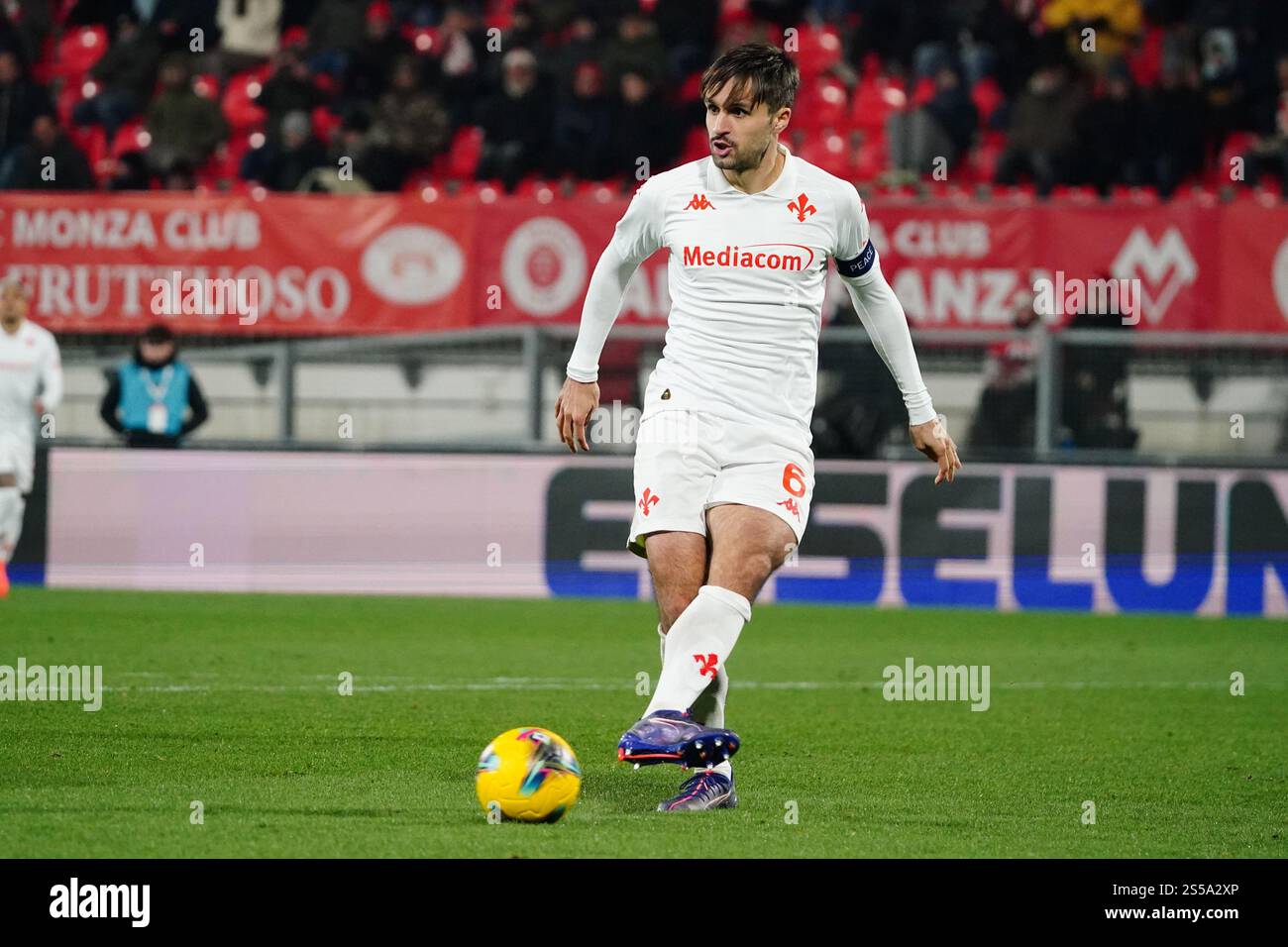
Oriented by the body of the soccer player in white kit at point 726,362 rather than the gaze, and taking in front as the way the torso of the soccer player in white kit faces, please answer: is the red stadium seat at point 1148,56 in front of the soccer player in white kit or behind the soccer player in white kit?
behind

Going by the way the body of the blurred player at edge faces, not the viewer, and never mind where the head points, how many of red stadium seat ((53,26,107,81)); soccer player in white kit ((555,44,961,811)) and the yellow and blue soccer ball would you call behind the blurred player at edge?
1

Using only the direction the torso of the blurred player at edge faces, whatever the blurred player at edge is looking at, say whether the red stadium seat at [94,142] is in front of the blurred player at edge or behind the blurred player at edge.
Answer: behind

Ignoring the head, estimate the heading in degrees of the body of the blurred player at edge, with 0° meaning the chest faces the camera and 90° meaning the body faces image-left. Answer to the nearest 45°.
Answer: approximately 0°

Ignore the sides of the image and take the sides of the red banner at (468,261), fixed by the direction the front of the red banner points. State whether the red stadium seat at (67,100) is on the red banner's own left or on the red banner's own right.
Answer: on the red banner's own right

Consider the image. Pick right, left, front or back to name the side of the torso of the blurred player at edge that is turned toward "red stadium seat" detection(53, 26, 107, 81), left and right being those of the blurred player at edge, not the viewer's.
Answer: back

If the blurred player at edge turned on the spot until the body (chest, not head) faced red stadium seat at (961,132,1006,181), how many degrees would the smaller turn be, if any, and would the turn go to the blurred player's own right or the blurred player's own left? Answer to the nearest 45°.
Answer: approximately 90° to the blurred player's own left

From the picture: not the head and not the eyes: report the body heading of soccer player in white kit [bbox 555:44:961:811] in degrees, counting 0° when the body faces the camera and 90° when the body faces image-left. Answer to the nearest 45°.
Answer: approximately 0°

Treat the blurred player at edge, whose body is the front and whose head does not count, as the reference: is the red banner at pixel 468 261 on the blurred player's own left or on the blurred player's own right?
on the blurred player's own left
